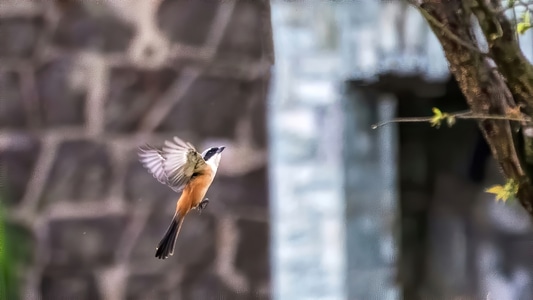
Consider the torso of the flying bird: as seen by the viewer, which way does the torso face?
to the viewer's right
